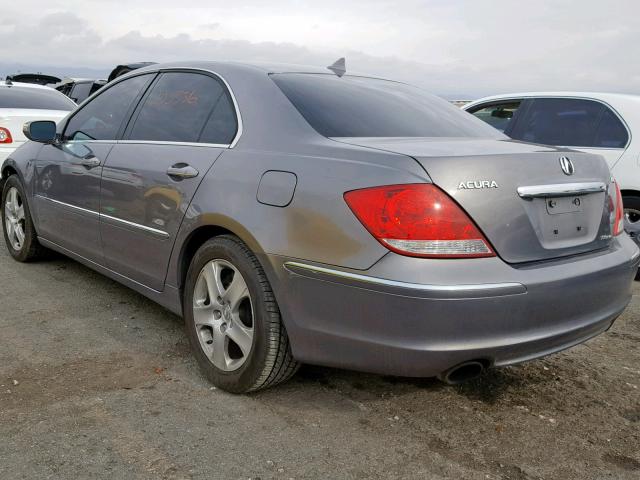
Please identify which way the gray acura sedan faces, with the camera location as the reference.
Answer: facing away from the viewer and to the left of the viewer

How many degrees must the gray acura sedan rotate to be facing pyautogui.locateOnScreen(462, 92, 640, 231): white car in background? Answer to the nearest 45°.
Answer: approximately 90° to its right
